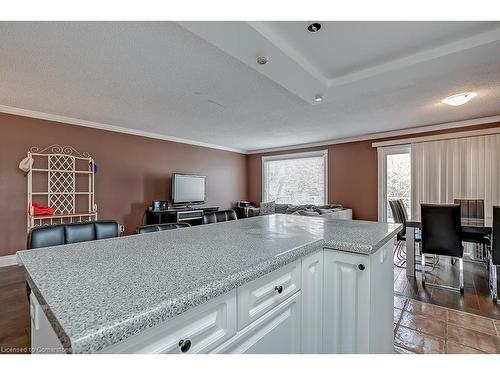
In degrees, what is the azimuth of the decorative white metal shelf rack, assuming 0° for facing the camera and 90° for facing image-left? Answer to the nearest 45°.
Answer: approximately 315°

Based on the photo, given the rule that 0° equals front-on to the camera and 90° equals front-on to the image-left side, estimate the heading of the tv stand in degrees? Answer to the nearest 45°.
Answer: approximately 315°

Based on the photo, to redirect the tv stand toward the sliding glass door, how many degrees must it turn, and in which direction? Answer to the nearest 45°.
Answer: approximately 45° to its left

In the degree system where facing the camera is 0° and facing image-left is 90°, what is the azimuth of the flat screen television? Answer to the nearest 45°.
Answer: approximately 315°

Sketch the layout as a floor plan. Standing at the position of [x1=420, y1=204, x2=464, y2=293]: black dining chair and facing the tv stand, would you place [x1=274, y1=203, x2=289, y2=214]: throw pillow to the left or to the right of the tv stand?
right
